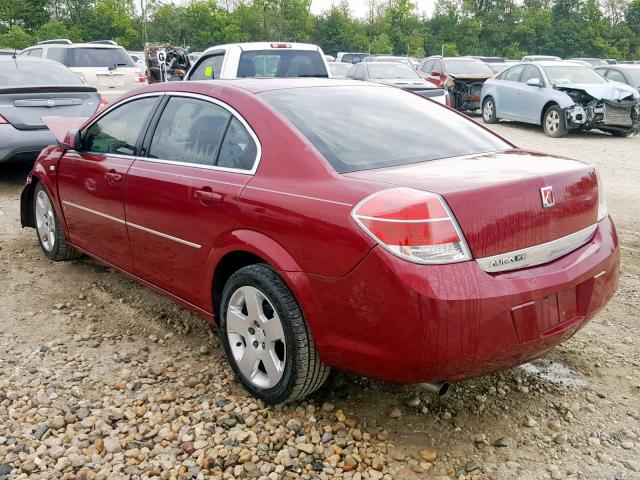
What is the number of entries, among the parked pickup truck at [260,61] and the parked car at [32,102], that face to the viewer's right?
0

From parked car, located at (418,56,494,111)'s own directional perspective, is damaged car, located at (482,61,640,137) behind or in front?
in front

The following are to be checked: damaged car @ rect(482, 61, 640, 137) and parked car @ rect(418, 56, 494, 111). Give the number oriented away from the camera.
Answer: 0

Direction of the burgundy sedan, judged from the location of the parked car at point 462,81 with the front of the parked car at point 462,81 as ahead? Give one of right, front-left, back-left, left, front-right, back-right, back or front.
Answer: front-right

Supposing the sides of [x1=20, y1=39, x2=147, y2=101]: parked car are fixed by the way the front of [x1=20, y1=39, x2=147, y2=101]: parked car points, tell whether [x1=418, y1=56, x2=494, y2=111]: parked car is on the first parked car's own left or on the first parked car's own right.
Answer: on the first parked car's own right

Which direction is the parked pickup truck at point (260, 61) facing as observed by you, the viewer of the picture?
facing away from the viewer and to the left of the viewer

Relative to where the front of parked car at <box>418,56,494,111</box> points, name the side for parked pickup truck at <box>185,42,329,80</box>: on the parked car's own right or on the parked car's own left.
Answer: on the parked car's own right

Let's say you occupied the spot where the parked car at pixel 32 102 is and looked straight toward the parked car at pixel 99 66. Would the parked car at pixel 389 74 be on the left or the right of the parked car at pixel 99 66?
right

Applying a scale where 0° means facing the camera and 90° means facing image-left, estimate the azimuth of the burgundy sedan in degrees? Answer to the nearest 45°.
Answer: approximately 135°

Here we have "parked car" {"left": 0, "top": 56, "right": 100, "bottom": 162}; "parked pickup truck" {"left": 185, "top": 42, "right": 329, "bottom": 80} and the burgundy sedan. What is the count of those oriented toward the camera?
0

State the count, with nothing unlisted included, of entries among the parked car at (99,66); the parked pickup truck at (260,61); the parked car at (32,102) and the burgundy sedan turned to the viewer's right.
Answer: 0

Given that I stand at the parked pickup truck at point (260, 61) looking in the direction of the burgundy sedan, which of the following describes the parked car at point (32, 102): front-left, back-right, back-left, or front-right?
front-right

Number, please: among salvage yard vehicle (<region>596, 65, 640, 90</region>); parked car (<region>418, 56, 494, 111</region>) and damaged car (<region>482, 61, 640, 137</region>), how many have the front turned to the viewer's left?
0

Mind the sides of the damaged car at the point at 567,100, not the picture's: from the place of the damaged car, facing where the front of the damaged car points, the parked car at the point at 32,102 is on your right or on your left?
on your right

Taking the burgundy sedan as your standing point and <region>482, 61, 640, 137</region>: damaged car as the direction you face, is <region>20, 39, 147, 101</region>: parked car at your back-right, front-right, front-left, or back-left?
front-left
